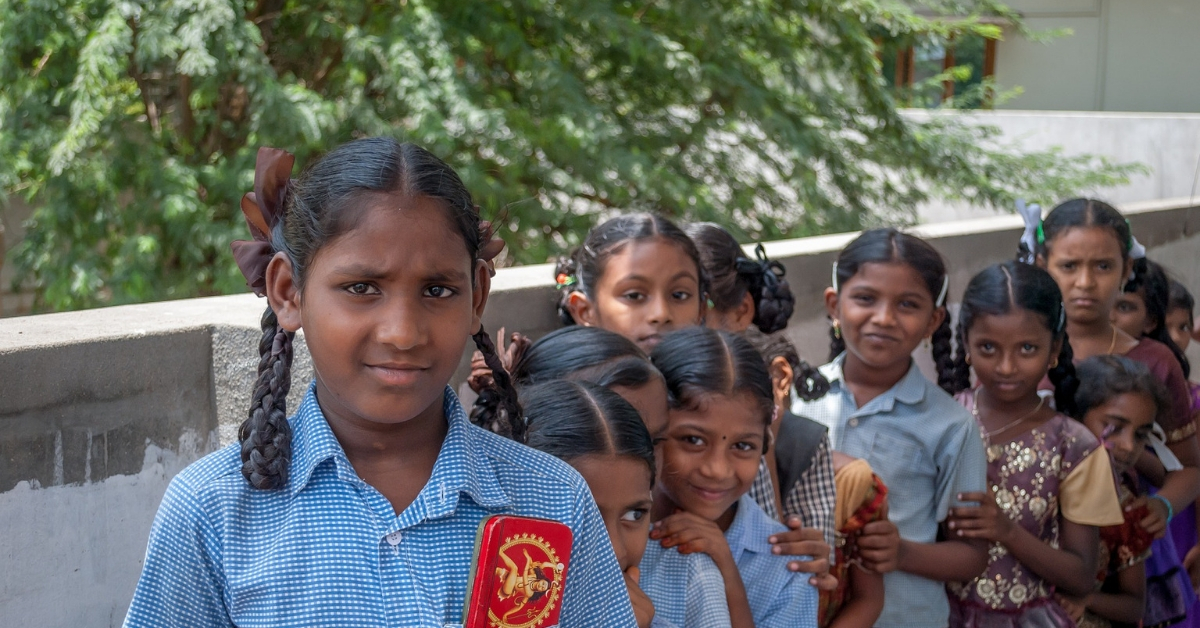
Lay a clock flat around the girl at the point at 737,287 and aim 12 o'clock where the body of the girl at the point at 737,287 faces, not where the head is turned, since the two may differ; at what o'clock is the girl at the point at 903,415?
the girl at the point at 903,415 is roughly at 6 o'clock from the girl at the point at 737,287.

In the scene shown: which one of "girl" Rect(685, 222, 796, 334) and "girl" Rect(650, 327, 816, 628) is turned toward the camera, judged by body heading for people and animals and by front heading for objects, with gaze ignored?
"girl" Rect(650, 327, 816, 628)

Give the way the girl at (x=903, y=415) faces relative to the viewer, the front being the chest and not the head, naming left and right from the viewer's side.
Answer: facing the viewer and to the left of the viewer

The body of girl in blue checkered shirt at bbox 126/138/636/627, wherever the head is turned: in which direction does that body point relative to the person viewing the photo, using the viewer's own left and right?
facing the viewer

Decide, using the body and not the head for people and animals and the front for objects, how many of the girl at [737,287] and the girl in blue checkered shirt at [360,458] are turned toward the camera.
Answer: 1

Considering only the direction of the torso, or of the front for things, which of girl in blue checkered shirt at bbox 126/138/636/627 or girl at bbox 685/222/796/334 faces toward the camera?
the girl in blue checkered shirt

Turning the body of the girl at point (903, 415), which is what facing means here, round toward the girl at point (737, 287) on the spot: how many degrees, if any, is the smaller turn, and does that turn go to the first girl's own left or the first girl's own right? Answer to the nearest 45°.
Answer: approximately 90° to the first girl's own right

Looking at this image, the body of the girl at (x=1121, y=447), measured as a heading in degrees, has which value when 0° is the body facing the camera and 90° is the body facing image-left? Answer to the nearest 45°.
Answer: approximately 45°

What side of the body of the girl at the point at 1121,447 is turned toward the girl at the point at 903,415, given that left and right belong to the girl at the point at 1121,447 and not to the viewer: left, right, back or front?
front

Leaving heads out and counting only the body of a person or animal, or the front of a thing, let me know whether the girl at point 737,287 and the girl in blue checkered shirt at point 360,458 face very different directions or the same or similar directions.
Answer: very different directions

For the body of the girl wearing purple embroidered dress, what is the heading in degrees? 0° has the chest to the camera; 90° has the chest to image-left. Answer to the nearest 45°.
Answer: approximately 45°

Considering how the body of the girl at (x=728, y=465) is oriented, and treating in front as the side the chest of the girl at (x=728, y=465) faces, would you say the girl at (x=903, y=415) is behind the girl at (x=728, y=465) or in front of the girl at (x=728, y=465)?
behind

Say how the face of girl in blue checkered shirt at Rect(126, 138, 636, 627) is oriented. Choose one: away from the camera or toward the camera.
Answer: toward the camera
